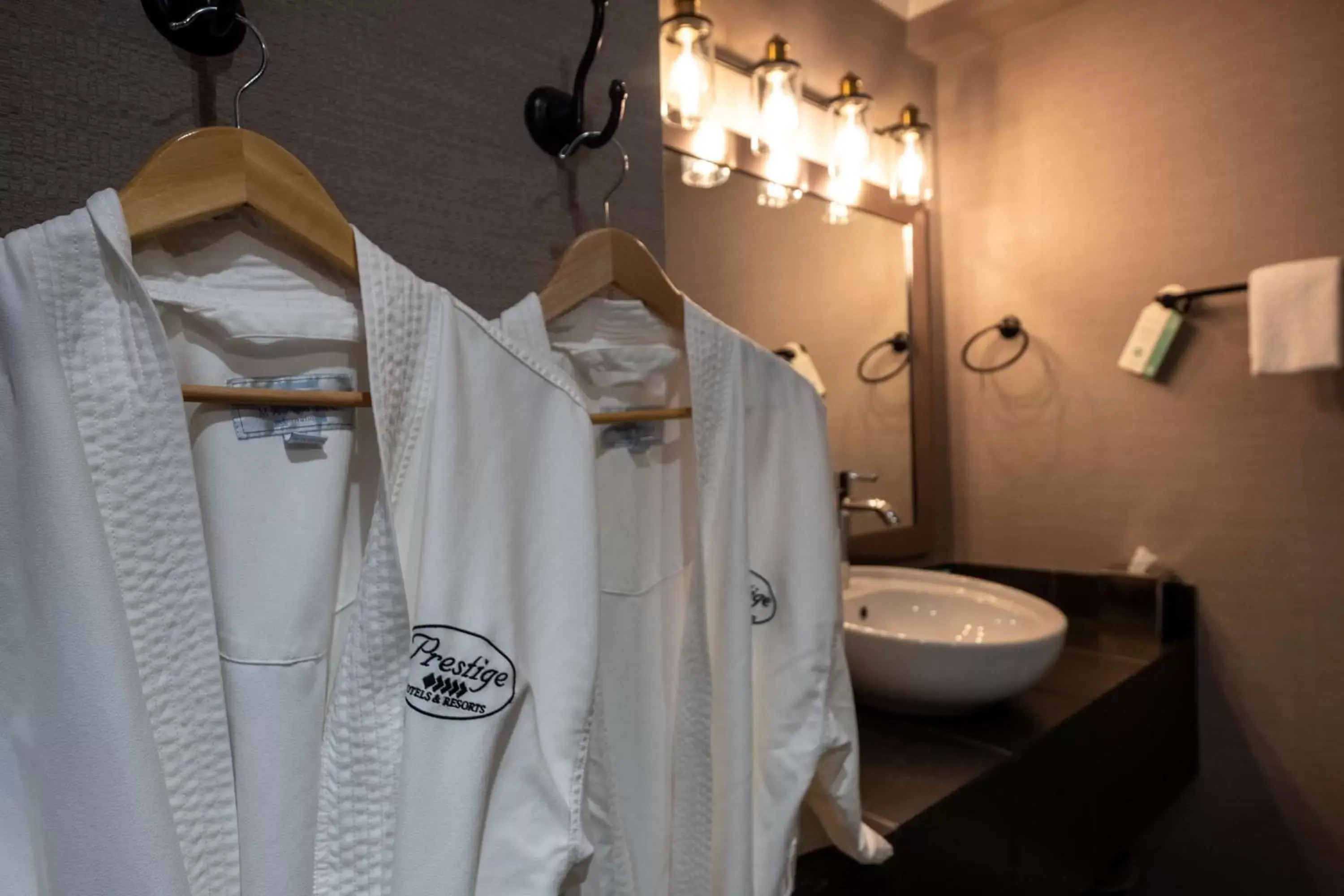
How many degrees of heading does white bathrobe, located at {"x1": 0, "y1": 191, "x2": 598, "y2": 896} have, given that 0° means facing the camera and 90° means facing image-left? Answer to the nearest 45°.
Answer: approximately 0°

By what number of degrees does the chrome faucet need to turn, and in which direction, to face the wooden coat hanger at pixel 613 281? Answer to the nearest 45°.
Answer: approximately 90° to its right

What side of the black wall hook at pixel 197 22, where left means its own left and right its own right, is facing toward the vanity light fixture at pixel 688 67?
left

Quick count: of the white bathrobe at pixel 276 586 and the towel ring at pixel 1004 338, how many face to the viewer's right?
0
